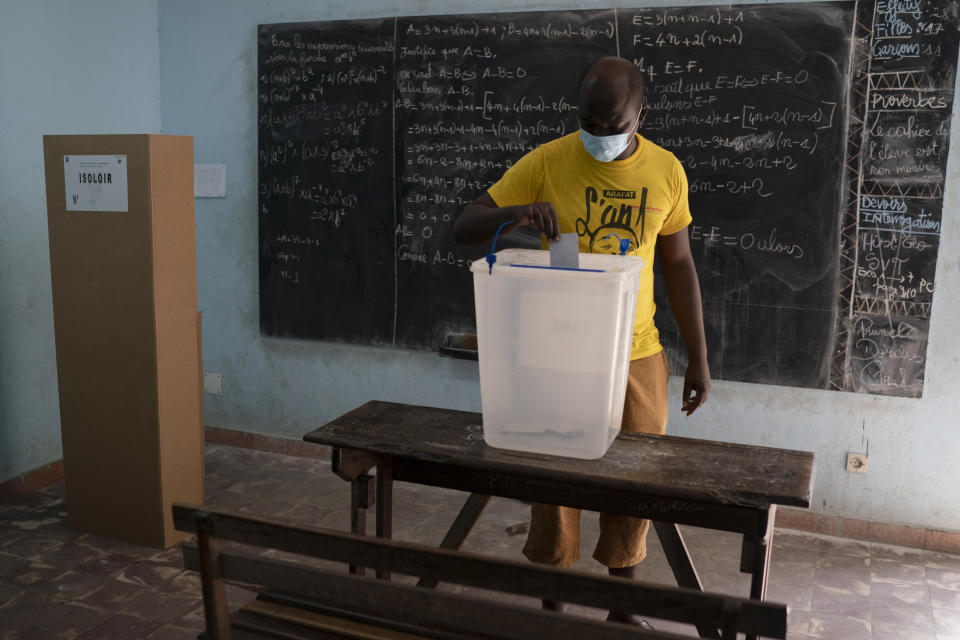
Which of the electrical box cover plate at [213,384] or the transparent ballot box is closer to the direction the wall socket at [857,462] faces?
the transparent ballot box

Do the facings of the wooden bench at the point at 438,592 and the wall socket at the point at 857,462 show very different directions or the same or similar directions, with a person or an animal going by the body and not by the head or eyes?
very different directions

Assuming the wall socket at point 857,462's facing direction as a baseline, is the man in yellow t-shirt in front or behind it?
in front

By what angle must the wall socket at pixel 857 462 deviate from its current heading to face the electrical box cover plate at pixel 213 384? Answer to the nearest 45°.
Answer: approximately 90° to its right

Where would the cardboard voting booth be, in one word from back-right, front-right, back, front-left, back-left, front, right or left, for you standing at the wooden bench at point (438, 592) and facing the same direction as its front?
left

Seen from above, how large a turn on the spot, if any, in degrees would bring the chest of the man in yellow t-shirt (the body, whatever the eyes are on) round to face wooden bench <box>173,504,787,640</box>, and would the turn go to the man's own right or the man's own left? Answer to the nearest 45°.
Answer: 0° — they already face it

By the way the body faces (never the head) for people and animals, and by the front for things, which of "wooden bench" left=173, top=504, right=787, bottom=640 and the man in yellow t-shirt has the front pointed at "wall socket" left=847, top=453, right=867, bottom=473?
the wooden bench

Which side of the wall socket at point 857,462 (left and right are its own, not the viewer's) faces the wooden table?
front

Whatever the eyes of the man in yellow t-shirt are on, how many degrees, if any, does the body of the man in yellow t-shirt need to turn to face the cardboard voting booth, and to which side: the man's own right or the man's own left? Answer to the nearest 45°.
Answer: approximately 90° to the man's own right

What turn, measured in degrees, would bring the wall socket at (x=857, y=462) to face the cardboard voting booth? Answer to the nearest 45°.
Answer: approximately 45° to its right

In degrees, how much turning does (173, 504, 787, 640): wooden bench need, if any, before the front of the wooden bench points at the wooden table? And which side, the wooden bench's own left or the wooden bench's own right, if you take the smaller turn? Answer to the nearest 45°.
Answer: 0° — it already faces it

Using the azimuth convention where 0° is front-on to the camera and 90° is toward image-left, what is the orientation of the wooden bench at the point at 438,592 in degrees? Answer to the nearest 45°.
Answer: approximately 225°
